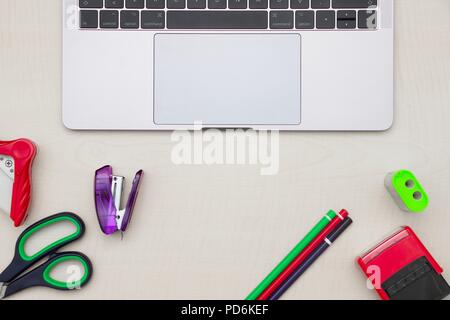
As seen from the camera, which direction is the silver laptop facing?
toward the camera
